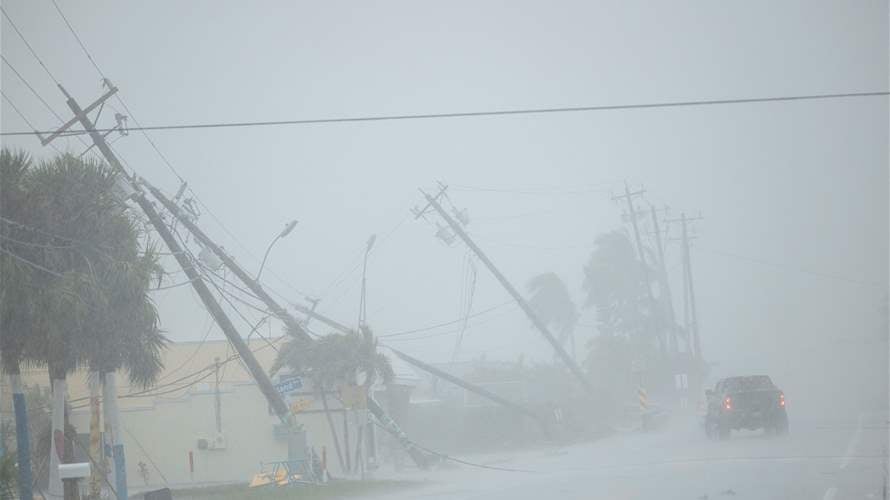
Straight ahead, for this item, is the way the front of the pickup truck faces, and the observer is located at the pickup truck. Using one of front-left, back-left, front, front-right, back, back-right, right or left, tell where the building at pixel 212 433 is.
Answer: left

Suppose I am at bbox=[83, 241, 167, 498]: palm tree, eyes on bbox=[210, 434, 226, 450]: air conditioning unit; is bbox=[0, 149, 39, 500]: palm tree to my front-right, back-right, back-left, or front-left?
back-left

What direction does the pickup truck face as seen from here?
away from the camera

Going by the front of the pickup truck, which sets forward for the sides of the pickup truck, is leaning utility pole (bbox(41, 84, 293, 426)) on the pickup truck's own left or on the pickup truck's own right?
on the pickup truck's own left

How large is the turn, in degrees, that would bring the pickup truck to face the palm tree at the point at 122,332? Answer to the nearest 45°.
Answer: approximately 135° to its left

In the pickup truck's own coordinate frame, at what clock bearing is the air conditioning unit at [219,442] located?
The air conditioning unit is roughly at 9 o'clock from the pickup truck.

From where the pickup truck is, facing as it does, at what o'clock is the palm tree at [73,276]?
The palm tree is roughly at 7 o'clock from the pickup truck.

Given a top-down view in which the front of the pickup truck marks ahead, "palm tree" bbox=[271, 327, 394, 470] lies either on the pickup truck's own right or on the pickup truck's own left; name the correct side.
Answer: on the pickup truck's own left
